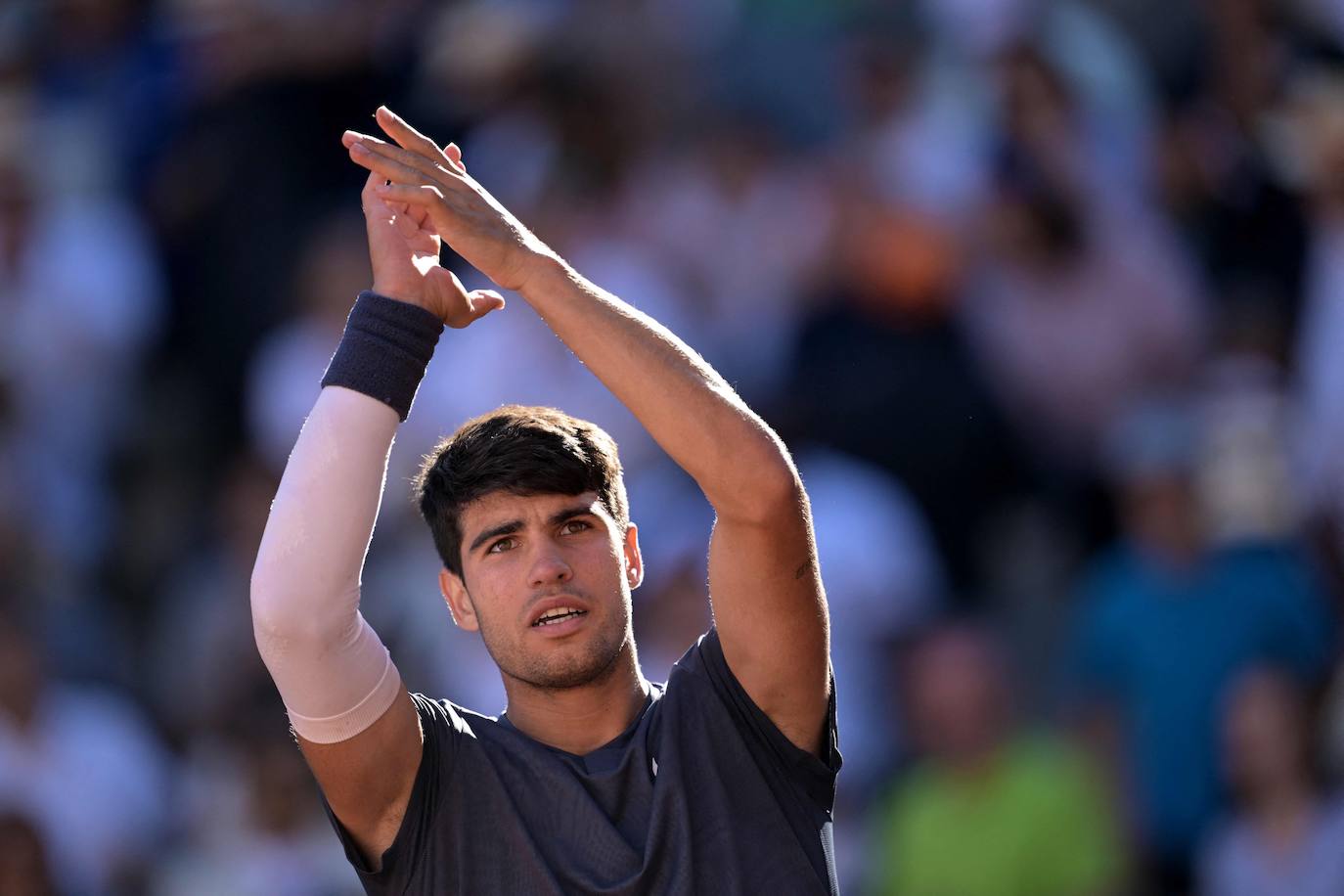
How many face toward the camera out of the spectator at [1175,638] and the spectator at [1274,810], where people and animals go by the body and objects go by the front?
2

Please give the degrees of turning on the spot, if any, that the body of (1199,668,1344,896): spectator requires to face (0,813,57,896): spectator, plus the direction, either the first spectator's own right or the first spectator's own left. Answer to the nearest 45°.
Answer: approximately 90° to the first spectator's own right

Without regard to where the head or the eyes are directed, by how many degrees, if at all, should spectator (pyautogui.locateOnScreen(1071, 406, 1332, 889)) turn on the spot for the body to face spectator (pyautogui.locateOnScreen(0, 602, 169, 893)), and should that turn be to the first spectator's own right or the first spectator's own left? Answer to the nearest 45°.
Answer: approximately 90° to the first spectator's own right

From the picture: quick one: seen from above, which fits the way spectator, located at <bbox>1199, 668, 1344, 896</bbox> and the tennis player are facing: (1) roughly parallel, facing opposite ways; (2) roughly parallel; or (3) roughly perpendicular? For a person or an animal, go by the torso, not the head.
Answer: roughly parallel

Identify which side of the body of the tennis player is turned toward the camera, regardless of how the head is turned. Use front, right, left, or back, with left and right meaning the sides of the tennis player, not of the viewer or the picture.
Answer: front

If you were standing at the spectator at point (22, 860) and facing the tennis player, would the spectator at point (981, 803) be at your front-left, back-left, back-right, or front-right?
front-left

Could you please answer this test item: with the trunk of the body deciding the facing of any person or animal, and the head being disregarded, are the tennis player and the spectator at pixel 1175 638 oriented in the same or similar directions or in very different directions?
same or similar directions

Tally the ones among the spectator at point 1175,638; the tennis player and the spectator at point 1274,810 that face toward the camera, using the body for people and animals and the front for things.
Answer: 3

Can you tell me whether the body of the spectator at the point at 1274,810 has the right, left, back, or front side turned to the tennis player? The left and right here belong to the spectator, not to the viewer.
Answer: front

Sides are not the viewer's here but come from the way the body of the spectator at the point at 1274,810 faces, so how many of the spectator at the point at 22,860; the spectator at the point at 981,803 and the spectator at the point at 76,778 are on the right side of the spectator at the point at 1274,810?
3

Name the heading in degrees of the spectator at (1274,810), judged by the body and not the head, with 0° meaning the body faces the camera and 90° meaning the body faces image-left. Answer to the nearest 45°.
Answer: approximately 0°

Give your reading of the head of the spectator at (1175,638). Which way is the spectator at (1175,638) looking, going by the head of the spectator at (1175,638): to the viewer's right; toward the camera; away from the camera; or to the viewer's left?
toward the camera

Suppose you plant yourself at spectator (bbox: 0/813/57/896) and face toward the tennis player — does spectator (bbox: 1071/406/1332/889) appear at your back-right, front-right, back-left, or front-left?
front-left

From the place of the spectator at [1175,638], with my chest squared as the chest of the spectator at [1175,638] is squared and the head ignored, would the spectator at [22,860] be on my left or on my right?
on my right

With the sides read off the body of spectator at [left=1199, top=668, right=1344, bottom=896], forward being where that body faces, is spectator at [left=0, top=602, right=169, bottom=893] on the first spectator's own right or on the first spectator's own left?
on the first spectator's own right

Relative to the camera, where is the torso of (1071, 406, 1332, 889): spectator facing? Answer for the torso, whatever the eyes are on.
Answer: toward the camera

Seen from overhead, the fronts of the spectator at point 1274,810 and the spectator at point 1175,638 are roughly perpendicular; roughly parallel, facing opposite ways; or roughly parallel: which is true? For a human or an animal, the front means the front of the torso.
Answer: roughly parallel

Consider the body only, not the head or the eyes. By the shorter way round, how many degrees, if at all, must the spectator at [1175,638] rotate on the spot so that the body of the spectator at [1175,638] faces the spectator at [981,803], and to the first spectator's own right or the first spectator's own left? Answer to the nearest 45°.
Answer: approximately 90° to the first spectator's own right

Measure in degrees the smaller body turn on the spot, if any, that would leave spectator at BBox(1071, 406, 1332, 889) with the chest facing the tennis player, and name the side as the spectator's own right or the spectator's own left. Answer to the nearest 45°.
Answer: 0° — they already face them
